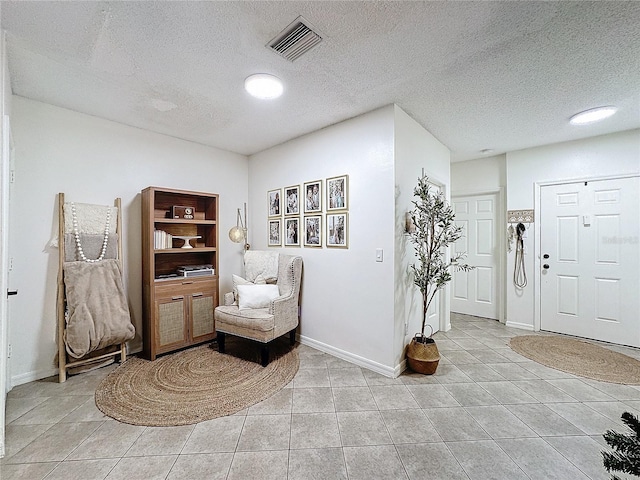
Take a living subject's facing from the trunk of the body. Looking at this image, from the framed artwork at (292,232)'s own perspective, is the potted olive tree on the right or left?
on its left

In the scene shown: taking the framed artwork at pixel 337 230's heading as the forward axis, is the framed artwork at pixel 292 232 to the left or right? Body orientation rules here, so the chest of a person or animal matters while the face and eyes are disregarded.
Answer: on its right

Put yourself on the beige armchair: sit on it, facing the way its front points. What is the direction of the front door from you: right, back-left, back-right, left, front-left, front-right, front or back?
back-left

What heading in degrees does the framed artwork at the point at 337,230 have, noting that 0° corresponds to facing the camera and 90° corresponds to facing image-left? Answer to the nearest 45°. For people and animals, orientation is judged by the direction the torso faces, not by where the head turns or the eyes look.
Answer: approximately 45°

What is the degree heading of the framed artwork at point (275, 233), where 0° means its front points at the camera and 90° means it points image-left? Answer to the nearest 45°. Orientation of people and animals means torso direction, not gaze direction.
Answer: approximately 45°

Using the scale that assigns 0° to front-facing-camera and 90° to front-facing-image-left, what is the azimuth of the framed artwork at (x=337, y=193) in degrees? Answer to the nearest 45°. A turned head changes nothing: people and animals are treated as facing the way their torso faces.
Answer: approximately 45°

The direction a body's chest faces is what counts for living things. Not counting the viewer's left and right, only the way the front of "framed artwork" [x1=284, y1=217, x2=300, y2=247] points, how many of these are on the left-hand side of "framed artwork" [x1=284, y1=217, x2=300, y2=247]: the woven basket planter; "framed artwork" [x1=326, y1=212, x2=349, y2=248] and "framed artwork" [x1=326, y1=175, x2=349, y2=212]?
3
